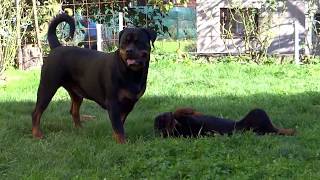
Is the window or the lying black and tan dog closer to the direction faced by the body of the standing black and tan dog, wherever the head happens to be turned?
the lying black and tan dog

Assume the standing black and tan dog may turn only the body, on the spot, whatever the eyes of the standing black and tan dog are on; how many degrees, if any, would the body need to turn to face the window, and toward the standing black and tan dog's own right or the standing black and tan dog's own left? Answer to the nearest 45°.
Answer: approximately 90° to the standing black and tan dog's own left

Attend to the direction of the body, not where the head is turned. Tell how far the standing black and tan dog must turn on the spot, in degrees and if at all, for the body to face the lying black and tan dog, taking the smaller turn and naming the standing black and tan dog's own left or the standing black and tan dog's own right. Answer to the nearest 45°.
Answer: approximately 45° to the standing black and tan dog's own left
